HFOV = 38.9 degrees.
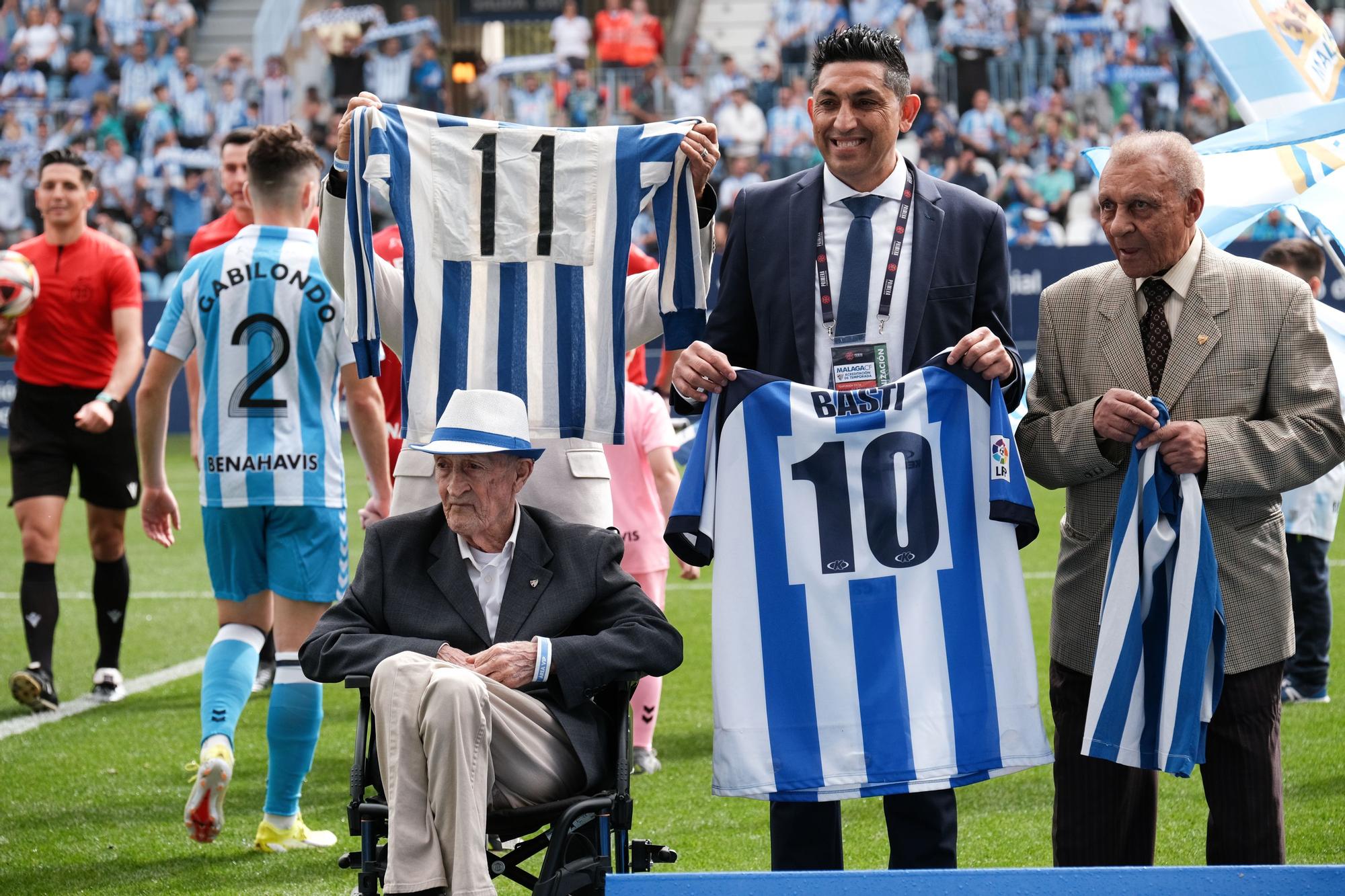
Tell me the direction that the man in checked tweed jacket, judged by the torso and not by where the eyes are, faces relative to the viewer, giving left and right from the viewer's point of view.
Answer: facing the viewer and to the left of the viewer

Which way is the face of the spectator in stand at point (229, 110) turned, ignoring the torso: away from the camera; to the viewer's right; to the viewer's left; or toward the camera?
toward the camera

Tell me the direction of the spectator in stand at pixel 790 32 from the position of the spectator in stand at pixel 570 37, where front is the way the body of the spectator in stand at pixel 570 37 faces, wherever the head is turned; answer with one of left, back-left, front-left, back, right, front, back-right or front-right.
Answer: left

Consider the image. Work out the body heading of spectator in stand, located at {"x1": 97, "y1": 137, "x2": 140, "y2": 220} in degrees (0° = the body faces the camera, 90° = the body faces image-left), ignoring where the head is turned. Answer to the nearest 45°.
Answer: approximately 0°

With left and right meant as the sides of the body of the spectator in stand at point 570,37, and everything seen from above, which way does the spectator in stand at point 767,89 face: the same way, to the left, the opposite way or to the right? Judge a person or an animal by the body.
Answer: the same way

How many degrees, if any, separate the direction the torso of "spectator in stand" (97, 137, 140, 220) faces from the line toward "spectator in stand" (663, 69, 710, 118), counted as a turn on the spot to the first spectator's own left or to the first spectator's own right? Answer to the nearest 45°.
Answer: approximately 90° to the first spectator's own left

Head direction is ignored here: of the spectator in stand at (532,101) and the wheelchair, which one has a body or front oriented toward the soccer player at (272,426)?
the spectator in stand

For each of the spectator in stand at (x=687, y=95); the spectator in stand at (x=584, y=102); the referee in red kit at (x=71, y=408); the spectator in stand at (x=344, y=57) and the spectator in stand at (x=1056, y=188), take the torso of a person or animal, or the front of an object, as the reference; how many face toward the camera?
5

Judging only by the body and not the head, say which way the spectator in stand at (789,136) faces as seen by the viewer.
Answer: toward the camera

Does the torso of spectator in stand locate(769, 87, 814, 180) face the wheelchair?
yes

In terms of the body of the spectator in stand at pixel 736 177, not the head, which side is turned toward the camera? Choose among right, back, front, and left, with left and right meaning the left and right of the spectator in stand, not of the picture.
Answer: front

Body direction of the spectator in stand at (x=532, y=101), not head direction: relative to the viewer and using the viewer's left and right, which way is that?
facing the viewer

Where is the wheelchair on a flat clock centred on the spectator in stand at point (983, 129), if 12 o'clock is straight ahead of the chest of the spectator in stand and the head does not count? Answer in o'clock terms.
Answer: The wheelchair is roughly at 12 o'clock from the spectator in stand.

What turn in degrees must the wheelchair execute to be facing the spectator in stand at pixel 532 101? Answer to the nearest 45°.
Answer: approximately 180°

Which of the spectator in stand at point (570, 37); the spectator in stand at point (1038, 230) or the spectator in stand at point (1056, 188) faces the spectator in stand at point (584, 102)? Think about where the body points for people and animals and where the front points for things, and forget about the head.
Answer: the spectator in stand at point (570, 37)

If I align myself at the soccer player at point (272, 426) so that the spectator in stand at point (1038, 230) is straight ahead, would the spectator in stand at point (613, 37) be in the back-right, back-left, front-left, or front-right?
front-left

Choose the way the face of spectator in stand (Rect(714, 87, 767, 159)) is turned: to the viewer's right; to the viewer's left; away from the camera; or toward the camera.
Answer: toward the camera

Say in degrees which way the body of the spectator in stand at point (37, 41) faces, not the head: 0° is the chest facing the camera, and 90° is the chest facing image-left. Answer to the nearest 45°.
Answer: approximately 0°

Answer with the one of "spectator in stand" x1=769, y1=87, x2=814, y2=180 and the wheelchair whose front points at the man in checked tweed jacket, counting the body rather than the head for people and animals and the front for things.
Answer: the spectator in stand

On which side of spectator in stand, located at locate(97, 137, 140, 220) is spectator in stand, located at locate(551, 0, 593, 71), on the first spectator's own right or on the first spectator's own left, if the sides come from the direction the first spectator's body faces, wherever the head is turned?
on the first spectator's own left
